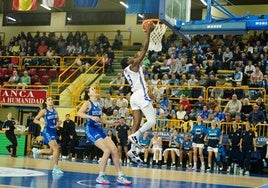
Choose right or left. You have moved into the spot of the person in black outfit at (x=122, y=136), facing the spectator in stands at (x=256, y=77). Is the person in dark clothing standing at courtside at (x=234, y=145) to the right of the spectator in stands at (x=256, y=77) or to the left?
right

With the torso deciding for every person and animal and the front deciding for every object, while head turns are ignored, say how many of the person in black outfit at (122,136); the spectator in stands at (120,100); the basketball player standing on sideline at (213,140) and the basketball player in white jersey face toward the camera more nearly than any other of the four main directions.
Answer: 3

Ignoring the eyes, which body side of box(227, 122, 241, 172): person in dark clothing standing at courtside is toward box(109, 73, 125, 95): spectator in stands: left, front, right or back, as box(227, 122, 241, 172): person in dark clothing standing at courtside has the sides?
right

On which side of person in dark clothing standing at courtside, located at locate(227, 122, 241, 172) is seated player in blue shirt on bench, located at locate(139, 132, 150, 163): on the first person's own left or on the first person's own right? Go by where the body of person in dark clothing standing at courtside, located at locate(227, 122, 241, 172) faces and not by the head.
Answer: on the first person's own right

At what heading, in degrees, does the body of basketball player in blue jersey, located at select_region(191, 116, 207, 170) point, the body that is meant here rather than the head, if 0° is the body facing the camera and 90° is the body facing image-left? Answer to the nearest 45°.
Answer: approximately 0°

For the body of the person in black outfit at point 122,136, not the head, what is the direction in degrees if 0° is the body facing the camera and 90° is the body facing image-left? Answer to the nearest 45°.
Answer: approximately 0°

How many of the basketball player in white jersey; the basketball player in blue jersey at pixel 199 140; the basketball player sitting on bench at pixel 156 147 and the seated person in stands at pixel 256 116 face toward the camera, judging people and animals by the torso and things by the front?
3

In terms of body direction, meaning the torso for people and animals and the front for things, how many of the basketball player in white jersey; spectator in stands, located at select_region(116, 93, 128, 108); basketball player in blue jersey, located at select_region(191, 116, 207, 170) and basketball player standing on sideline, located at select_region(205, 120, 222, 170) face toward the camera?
3

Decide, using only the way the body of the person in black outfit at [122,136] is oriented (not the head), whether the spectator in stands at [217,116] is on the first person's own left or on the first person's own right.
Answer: on the first person's own left

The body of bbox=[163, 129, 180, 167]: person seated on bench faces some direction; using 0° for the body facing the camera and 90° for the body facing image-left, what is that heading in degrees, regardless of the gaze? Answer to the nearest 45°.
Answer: approximately 45°

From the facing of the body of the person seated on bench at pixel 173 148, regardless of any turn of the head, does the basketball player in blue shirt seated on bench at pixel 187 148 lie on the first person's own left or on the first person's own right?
on the first person's own left
